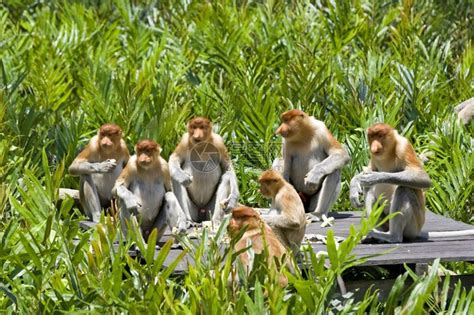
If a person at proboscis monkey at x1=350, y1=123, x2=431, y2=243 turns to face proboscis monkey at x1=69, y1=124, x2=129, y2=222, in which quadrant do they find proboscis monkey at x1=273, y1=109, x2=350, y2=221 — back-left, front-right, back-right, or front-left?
front-right

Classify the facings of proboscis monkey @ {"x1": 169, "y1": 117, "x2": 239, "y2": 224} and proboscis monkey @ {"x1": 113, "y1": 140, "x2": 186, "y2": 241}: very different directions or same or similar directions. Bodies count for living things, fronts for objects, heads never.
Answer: same or similar directions

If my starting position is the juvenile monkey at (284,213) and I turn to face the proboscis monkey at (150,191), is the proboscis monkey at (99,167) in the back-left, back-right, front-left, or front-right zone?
front-right

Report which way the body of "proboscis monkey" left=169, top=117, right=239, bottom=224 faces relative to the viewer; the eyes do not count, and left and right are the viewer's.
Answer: facing the viewer

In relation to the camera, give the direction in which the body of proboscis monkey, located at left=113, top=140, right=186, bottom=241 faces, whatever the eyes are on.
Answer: toward the camera

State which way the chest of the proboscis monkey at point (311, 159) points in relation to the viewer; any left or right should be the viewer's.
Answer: facing the viewer and to the left of the viewer

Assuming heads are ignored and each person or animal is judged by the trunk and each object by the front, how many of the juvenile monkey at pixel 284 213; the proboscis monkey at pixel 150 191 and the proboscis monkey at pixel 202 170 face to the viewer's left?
1

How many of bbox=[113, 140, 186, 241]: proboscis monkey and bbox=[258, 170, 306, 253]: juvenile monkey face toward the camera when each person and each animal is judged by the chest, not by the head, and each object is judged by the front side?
1

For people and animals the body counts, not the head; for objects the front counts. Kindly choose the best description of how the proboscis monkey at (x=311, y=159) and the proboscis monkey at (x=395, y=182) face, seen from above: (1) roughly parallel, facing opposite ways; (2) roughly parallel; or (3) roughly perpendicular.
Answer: roughly parallel

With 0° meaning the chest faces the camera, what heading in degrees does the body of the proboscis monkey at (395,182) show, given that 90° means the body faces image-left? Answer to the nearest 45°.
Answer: approximately 45°
